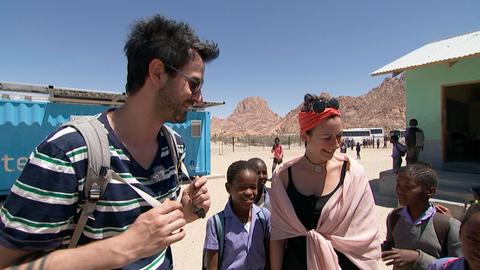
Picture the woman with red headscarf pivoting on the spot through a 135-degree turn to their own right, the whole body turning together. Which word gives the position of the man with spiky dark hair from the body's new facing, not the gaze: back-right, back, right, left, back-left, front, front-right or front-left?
left

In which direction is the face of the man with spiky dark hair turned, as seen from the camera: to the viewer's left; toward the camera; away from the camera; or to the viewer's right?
to the viewer's right

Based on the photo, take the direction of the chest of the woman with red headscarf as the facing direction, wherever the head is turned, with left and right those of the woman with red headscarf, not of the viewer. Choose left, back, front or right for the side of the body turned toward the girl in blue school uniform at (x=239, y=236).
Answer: right

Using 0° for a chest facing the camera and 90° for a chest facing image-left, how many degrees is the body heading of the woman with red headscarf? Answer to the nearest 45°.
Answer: approximately 0°

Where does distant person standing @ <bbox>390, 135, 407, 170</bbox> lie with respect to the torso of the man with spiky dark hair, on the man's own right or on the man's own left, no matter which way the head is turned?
on the man's own left

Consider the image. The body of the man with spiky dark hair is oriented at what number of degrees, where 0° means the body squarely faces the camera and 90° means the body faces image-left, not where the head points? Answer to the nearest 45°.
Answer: approximately 315°
